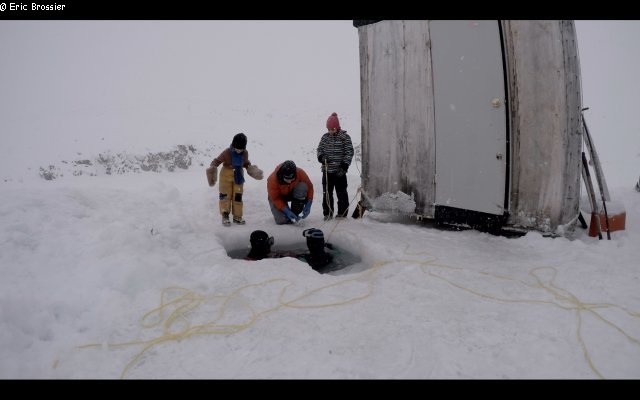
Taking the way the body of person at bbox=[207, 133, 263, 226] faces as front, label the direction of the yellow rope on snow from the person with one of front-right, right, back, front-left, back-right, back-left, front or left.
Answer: front

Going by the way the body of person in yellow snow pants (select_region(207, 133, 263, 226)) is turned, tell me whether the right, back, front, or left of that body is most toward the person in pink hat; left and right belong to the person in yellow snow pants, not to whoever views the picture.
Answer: left

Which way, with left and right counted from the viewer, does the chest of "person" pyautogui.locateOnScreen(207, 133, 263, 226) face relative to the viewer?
facing the viewer

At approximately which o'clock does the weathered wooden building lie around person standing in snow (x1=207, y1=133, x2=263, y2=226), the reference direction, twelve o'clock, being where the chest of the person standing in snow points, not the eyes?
The weathered wooden building is roughly at 10 o'clock from the person standing in snow.

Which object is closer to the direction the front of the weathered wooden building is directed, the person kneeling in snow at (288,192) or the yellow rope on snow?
the yellow rope on snow

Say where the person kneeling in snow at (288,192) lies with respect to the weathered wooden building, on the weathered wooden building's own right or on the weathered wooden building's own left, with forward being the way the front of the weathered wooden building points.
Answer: on the weathered wooden building's own right

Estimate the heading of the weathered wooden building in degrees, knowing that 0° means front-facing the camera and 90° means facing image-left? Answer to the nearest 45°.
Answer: approximately 0°
